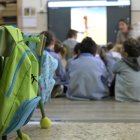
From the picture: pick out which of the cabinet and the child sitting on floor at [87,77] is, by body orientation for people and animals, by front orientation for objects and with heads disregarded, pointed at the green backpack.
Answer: the cabinet

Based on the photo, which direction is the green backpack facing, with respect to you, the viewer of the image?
facing to the right of the viewer

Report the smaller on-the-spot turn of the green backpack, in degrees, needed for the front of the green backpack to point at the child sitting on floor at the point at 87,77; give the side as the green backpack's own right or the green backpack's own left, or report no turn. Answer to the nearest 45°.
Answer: approximately 90° to the green backpack's own left

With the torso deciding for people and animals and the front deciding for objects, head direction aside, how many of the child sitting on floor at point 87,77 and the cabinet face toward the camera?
1

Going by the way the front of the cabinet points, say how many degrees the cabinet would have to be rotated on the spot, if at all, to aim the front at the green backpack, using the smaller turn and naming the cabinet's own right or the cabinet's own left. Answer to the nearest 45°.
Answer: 0° — it already faces it

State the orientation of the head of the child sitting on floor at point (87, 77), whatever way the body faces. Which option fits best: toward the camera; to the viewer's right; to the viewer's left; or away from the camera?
away from the camera

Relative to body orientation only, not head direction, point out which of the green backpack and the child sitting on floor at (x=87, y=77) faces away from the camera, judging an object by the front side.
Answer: the child sitting on floor

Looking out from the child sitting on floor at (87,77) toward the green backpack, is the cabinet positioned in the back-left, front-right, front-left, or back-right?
back-right

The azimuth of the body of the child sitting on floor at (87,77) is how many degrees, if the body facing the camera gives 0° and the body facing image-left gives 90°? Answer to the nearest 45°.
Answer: approximately 180°

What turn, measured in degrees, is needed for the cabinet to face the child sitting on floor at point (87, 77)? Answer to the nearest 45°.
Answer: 0° — it already faces them

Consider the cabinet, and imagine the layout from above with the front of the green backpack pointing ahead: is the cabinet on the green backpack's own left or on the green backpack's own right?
on the green backpack's own left
